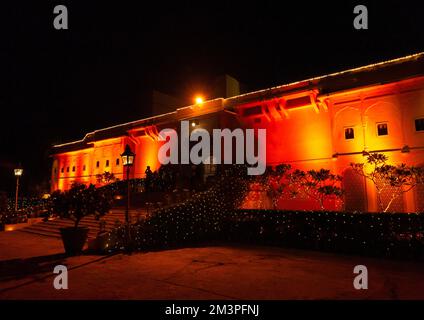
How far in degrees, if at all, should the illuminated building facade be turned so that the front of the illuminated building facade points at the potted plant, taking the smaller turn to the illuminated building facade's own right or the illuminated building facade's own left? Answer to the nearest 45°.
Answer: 0° — it already faces it

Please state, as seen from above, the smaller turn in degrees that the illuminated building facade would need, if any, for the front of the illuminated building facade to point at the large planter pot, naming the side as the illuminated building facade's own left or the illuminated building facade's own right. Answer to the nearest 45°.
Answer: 0° — it already faces it

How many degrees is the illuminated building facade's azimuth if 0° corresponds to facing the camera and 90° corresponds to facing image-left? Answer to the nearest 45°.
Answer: approximately 45°
